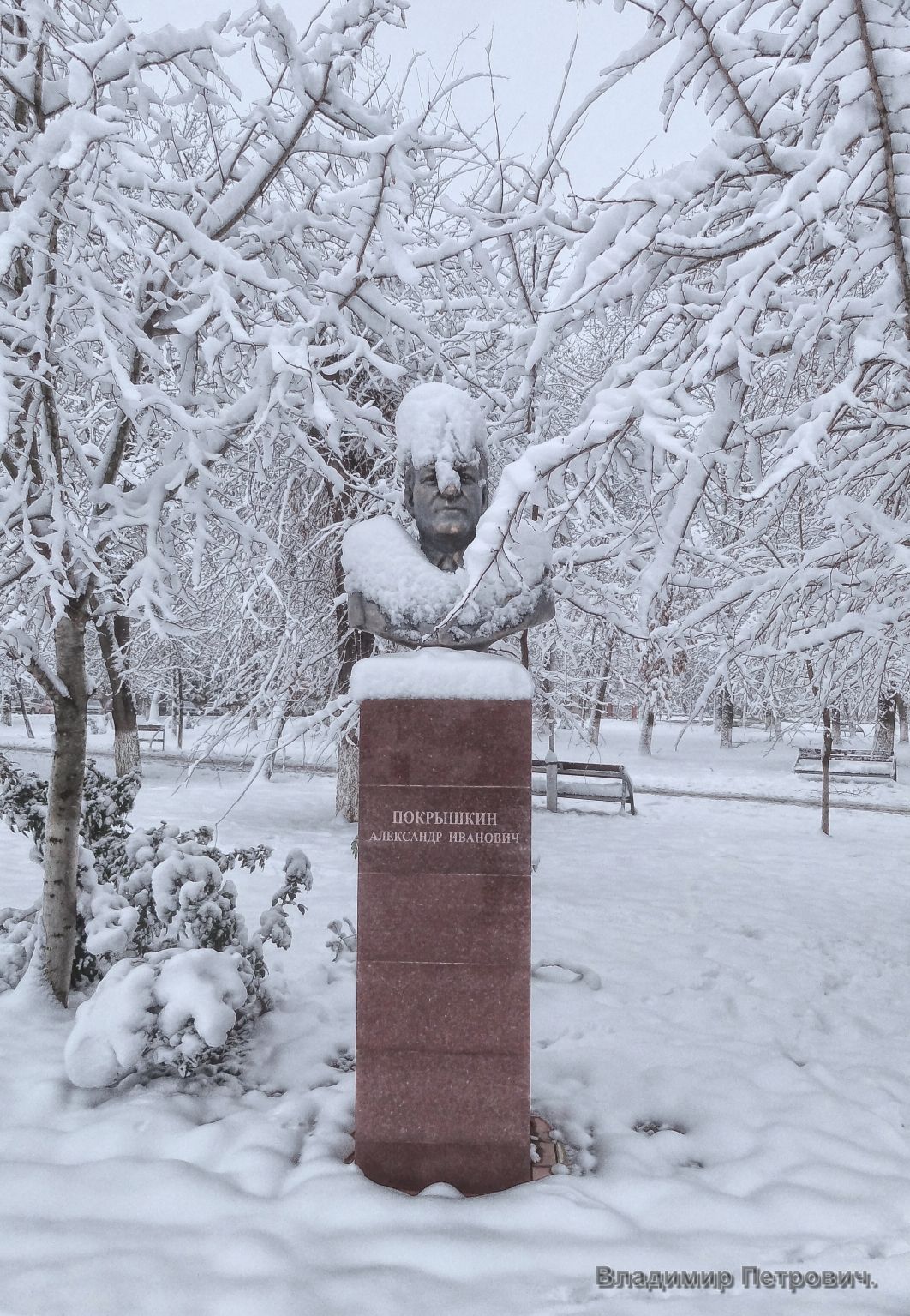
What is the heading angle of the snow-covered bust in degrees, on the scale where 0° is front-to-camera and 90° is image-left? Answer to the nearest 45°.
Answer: approximately 0°

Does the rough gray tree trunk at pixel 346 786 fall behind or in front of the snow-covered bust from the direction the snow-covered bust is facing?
behind

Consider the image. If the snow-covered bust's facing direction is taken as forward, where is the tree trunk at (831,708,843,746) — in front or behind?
behind

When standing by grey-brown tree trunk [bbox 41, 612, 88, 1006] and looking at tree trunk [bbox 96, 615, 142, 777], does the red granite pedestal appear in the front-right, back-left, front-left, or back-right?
back-right

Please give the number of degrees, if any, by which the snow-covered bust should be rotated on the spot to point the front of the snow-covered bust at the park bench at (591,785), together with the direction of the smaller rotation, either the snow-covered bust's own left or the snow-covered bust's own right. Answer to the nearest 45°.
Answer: approximately 180°

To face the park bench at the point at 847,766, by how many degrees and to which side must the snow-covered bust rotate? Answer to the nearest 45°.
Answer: approximately 135° to its left
